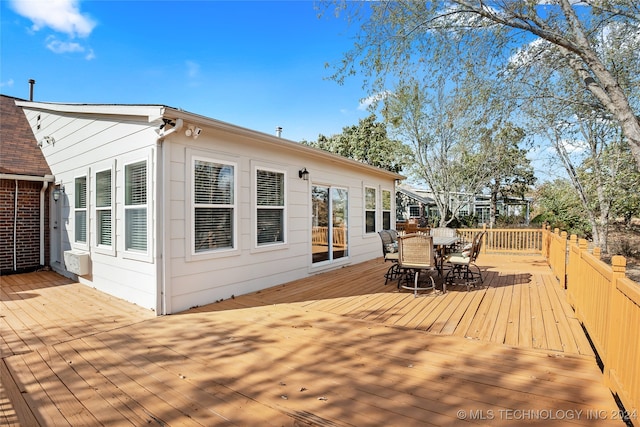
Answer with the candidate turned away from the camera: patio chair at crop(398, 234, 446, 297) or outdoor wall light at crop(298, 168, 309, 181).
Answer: the patio chair

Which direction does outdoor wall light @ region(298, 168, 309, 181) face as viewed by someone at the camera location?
facing the viewer and to the right of the viewer

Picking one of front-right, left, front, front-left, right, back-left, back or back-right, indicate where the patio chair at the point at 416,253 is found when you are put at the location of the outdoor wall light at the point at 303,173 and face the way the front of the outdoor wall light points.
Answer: front

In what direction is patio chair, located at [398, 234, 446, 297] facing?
away from the camera

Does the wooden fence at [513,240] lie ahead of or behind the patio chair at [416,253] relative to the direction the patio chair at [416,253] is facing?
ahead

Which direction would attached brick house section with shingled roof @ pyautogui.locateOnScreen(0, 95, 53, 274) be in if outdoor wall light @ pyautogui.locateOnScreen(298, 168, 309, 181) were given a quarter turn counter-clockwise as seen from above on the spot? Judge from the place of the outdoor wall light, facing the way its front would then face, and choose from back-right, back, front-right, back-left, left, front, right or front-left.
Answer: back-left

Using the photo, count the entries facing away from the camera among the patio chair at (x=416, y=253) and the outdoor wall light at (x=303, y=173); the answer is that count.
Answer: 1

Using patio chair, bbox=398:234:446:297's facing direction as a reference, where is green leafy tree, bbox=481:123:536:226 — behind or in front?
in front

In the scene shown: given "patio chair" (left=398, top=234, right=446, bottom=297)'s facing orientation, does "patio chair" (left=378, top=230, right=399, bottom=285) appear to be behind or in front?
in front

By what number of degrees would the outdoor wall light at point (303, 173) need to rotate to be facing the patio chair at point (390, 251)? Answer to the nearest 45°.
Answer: approximately 45° to its left

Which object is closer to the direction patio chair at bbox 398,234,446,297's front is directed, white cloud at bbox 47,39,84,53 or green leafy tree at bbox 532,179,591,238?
the green leafy tree

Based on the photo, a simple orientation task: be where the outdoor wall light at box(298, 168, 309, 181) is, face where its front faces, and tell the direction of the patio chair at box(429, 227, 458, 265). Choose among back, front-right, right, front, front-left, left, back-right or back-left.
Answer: front-left

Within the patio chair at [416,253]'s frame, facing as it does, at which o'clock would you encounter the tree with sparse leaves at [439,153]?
The tree with sparse leaves is roughly at 12 o'clock from the patio chair.

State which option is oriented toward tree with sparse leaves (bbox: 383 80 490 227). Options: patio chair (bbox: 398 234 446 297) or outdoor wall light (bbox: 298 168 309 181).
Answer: the patio chair

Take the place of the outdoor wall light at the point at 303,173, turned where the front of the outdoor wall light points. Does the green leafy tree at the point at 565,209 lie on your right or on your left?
on your left
